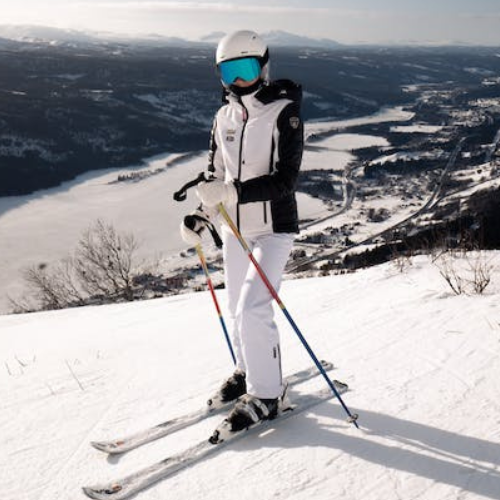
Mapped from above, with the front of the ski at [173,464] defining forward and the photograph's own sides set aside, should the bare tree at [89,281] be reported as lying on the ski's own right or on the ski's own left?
on the ski's own right

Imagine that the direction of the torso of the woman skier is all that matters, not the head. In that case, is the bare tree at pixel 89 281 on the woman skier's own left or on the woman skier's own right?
on the woman skier's own right

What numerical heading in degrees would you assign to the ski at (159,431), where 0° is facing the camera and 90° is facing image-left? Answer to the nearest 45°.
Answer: approximately 45°
